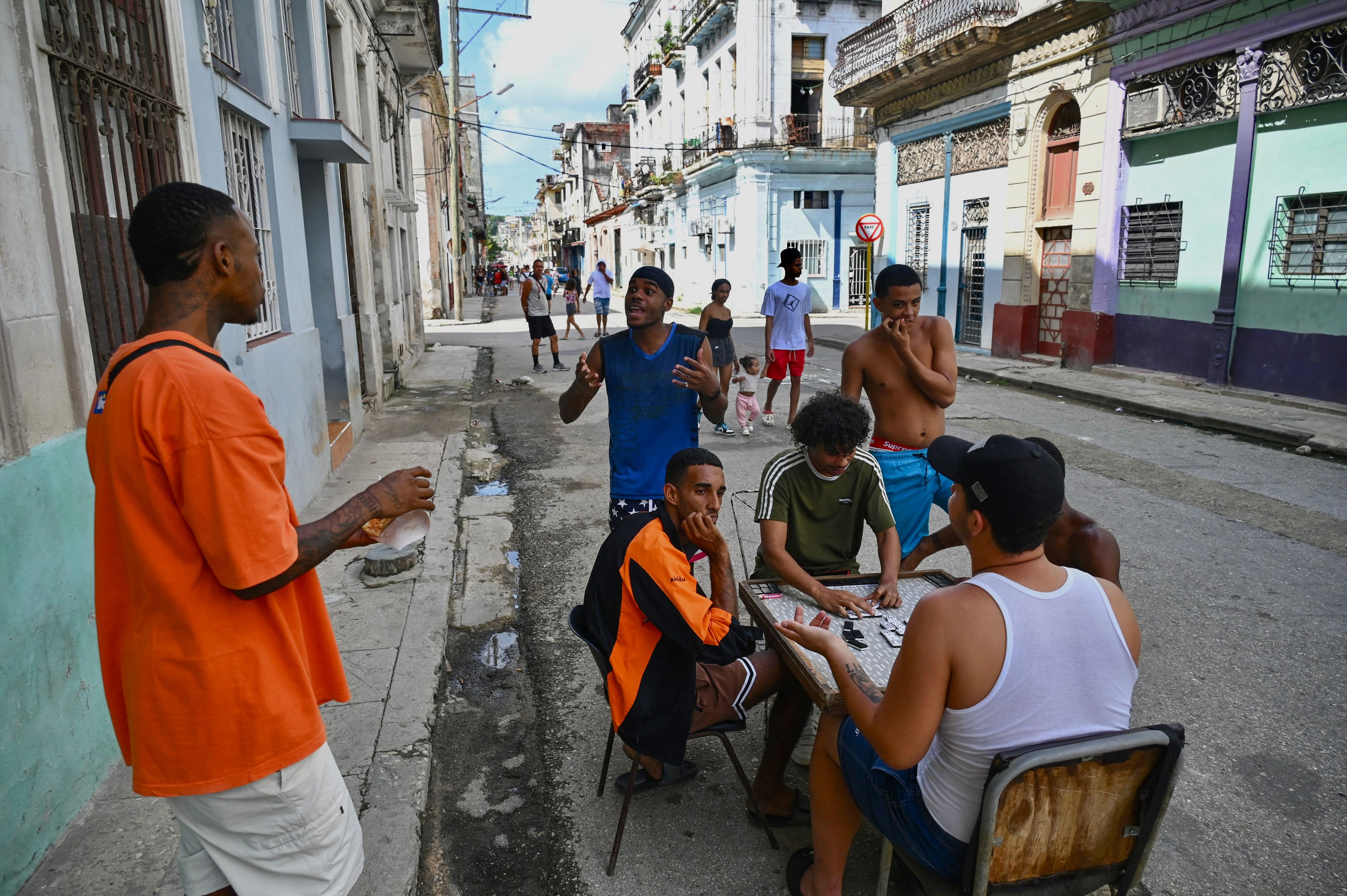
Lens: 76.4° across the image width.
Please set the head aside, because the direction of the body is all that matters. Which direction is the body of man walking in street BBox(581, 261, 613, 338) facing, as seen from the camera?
toward the camera

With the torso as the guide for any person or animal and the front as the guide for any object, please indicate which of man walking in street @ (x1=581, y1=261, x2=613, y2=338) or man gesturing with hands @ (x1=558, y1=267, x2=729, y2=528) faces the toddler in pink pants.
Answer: the man walking in street

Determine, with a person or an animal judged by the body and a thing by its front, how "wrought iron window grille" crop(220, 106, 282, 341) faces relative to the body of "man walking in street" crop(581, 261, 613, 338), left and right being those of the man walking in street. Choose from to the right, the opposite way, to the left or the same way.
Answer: to the left

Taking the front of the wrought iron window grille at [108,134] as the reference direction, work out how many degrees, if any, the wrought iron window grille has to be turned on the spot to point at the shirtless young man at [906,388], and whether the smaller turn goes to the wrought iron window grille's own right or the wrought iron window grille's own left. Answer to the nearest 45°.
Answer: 0° — it already faces them

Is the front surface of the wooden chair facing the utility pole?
yes

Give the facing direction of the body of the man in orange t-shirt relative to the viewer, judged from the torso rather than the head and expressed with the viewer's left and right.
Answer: facing away from the viewer and to the right of the viewer

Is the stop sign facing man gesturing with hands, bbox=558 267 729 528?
yes

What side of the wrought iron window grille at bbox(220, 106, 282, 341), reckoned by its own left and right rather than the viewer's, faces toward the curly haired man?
front

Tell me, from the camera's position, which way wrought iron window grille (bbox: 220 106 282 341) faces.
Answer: facing the viewer and to the right of the viewer

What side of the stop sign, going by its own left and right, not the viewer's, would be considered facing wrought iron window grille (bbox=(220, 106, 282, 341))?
front

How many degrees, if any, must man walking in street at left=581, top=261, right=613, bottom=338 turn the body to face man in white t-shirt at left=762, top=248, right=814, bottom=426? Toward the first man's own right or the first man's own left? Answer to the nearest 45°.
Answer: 0° — they already face them

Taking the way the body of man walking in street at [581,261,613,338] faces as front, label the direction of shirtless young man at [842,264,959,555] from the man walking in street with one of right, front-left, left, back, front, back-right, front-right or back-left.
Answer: front

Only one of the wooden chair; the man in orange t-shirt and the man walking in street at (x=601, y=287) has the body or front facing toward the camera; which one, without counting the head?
the man walking in street
